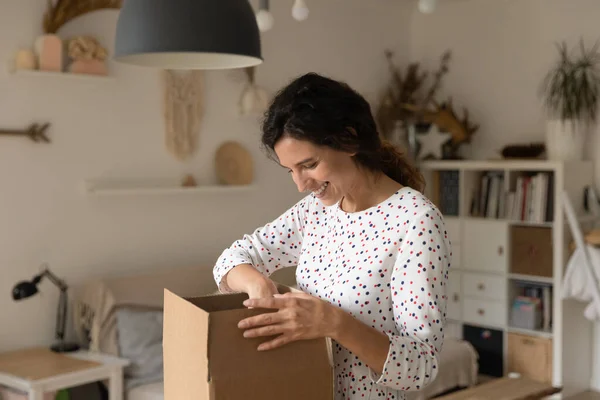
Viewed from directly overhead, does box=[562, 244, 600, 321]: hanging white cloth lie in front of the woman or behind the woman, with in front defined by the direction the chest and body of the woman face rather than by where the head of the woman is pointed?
behind

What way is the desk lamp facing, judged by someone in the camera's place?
facing to the left of the viewer

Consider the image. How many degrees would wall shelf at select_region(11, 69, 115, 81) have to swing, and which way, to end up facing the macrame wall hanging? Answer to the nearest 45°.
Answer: approximately 135° to its left

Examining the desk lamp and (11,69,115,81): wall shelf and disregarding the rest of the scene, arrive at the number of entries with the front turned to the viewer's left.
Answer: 1

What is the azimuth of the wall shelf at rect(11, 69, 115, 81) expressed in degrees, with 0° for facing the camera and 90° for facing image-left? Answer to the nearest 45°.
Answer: approximately 0°

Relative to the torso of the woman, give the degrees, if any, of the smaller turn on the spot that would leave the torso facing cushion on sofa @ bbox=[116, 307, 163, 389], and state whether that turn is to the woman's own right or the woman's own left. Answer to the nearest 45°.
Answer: approximately 90° to the woman's own right

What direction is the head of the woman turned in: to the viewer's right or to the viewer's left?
to the viewer's left
